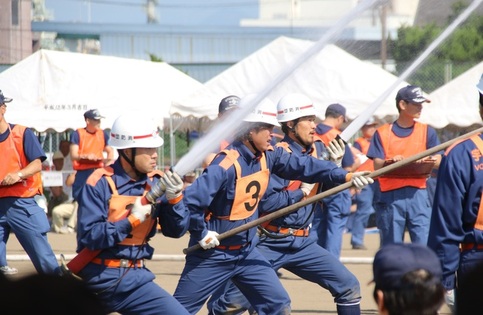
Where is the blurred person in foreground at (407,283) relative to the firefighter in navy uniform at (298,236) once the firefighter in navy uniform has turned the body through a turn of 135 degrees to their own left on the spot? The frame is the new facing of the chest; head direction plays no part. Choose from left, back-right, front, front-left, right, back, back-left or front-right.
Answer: back

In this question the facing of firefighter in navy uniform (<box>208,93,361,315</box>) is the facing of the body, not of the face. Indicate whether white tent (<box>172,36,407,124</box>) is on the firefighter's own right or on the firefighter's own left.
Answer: on the firefighter's own left

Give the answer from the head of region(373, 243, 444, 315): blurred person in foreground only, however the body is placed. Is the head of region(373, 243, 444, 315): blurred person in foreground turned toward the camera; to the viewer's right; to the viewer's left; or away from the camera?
away from the camera

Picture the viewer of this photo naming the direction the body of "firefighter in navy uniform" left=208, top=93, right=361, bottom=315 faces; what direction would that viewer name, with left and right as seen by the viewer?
facing the viewer and to the right of the viewer

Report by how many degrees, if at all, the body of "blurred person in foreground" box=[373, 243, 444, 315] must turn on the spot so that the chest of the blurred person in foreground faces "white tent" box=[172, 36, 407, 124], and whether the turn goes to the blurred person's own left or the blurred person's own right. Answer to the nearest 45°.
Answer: approximately 45° to the blurred person's own right

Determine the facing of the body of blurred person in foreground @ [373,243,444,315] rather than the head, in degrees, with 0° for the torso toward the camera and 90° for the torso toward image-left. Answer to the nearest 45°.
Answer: approximately 135°
